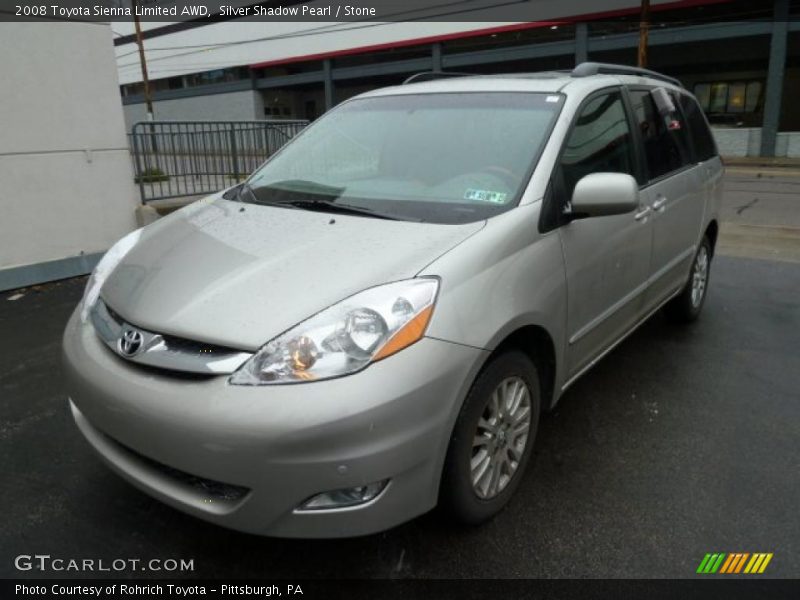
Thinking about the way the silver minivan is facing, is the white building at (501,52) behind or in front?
behind

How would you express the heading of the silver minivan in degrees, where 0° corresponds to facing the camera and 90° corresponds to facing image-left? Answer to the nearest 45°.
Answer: approximately 45°

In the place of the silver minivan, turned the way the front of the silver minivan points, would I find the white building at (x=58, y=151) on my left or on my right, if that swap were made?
on my right

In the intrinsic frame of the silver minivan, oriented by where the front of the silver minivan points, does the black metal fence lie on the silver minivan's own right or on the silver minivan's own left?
on the silver minivan's own right
